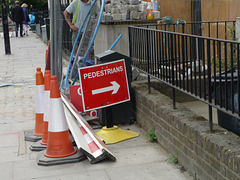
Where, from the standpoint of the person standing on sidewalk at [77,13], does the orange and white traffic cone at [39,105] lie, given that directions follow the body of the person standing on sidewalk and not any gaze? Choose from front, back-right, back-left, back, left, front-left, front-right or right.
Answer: front-right

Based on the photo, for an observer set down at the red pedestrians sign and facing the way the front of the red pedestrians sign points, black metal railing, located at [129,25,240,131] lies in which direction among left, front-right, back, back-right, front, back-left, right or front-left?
left

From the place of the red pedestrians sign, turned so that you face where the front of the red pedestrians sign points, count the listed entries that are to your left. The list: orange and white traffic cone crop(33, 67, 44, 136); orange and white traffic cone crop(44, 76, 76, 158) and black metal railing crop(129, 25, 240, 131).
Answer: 1

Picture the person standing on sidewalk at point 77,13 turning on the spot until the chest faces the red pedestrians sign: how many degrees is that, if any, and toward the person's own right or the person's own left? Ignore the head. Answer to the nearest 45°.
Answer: approximately 45° to the person's own right

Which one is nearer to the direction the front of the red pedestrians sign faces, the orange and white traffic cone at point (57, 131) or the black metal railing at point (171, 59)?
the orange and white traffic cone

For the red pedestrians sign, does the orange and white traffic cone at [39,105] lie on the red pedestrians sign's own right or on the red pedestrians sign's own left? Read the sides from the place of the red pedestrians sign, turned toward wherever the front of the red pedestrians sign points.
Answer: on the red pedestrians sign's own right

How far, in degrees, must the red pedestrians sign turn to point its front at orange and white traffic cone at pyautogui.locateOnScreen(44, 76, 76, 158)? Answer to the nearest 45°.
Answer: approximately 45° to its right

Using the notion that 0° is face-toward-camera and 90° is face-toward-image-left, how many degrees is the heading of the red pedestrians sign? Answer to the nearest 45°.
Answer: approximately 0°

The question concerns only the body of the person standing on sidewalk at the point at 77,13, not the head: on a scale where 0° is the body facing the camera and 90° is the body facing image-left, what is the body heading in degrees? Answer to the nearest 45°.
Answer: approximately 315°

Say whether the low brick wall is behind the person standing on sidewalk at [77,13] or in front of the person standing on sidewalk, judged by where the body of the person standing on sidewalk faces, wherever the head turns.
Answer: in front

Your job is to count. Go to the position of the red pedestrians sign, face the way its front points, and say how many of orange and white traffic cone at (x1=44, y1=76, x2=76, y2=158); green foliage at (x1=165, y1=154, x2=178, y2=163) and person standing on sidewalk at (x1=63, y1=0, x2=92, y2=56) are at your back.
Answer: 1

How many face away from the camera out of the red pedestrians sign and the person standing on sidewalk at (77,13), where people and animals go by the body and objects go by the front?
0
